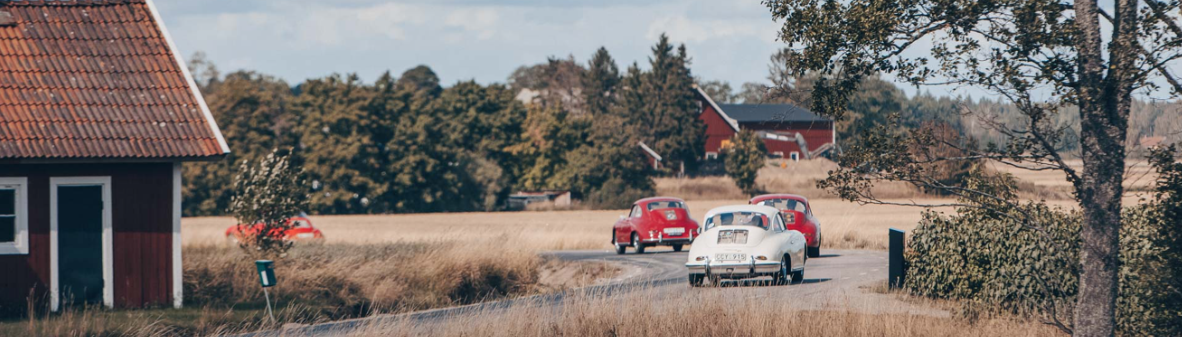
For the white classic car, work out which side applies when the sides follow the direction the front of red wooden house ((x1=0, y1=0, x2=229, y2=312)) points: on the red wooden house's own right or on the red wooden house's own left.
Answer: on the red wooden house's own left

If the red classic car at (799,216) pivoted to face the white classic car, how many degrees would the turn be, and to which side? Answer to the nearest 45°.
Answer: approximately 180°

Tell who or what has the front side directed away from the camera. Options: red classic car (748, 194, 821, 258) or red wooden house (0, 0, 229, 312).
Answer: the red classic car

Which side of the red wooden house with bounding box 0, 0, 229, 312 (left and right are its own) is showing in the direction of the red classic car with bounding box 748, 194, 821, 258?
left

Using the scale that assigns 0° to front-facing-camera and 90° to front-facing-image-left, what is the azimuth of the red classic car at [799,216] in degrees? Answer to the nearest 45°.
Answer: approximately 180°

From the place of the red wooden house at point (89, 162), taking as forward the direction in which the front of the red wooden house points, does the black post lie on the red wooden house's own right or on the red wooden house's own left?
on the red wooden house's own left

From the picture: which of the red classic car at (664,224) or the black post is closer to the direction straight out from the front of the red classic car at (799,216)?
the red classic car
